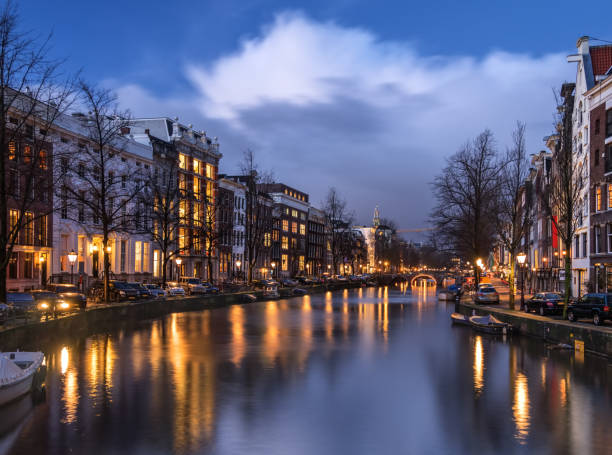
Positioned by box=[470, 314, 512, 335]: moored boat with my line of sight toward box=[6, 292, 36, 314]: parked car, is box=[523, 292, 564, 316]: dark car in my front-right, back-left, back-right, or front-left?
back-right

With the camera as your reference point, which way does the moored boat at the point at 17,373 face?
facing away from the viewer and to the right of the viewer
